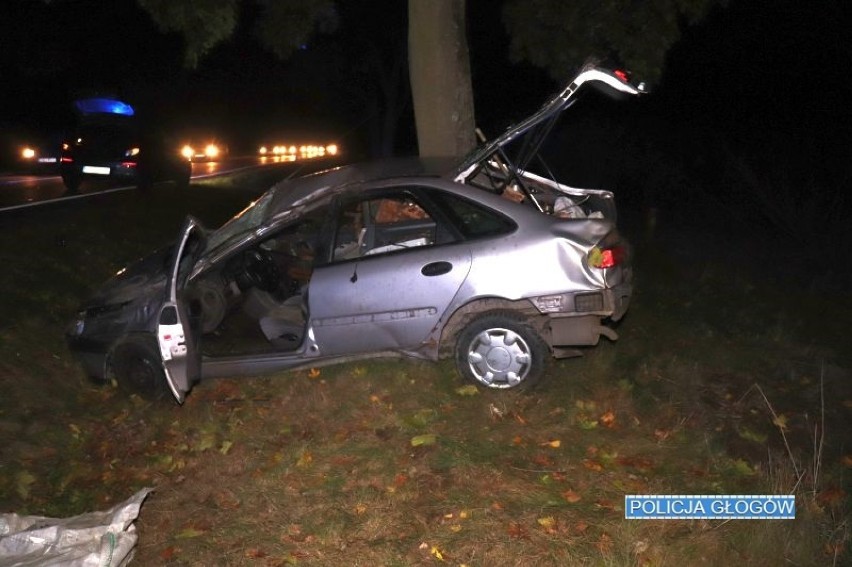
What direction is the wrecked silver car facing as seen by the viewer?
to the viewer's left

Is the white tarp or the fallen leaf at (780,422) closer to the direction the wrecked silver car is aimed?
the white tarp

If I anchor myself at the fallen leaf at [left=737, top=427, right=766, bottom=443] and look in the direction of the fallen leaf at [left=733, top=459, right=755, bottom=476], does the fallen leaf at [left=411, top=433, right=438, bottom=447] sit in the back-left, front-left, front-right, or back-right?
front-right

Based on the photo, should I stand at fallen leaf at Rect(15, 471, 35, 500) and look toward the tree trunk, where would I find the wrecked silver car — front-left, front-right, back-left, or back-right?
front-right

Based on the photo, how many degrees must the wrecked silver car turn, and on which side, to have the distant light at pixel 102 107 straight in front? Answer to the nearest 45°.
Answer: approximately 45° to its right

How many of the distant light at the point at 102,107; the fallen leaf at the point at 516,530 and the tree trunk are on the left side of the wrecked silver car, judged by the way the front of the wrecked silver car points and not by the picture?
1

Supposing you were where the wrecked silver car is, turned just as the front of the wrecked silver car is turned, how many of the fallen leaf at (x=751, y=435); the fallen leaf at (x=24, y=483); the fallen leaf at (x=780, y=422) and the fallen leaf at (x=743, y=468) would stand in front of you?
1

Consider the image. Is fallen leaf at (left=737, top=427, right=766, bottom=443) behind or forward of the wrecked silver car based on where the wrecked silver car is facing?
behind

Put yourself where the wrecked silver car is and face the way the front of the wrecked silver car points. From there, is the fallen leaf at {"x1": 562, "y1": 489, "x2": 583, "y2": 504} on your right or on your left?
on your left

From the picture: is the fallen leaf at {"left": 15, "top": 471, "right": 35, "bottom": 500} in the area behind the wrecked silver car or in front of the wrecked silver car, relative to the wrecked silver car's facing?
in front

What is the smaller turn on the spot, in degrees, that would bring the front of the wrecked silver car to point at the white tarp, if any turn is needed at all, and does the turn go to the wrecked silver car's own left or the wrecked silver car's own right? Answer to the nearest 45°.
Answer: approximately 45° to the wrecked silver car's own left

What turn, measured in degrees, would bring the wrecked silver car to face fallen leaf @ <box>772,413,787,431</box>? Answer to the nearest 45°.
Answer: approximately 180°

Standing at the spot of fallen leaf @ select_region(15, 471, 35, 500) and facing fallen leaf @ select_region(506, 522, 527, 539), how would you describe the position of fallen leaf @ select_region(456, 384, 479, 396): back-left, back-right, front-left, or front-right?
front-left

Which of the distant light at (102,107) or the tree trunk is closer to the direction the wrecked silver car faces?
the distant light
